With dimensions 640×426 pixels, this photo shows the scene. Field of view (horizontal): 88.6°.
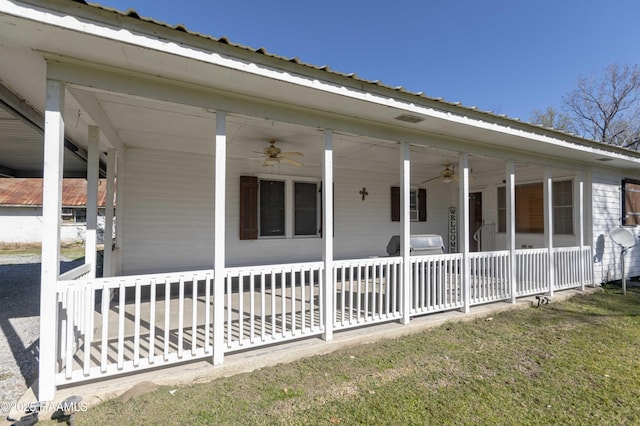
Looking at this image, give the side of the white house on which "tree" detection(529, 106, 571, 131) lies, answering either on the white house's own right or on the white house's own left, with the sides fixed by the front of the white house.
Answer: on the white house's own left

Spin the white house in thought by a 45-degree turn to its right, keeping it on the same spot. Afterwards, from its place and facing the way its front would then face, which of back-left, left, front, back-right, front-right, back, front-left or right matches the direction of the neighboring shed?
back-right

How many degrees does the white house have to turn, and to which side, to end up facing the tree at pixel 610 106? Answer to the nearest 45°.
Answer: approximately 90° to its left
